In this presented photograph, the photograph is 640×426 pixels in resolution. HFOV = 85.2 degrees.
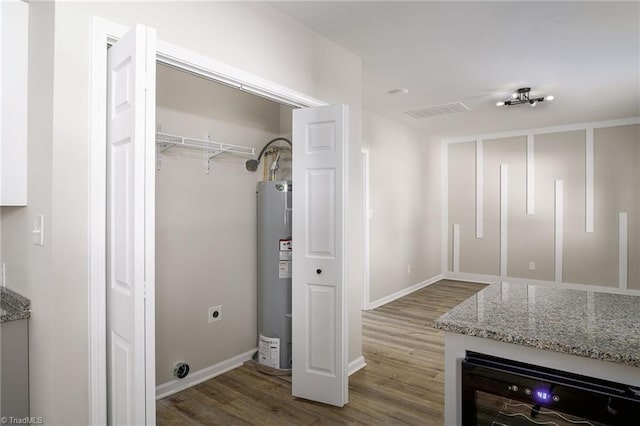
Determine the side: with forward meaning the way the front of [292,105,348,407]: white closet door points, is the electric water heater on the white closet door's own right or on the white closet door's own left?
on the white closet door's own right

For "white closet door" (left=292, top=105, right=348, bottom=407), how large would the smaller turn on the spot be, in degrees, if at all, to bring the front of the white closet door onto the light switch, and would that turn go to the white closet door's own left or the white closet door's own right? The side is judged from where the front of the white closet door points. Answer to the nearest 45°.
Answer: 0° — it already faces it

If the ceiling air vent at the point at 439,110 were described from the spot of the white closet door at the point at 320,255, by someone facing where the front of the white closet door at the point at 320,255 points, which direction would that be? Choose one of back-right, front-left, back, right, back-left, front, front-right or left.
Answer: back

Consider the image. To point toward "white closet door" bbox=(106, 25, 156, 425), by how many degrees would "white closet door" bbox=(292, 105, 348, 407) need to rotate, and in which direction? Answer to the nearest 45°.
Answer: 0° — it already faces it

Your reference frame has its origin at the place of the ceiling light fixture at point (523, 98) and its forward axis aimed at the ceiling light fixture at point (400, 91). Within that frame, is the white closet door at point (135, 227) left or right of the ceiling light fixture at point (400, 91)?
left

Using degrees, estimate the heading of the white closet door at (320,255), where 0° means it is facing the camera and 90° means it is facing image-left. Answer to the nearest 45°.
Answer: approximately 45°

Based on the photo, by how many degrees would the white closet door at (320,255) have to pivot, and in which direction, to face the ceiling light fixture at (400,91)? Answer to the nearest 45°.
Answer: approximately 180°
